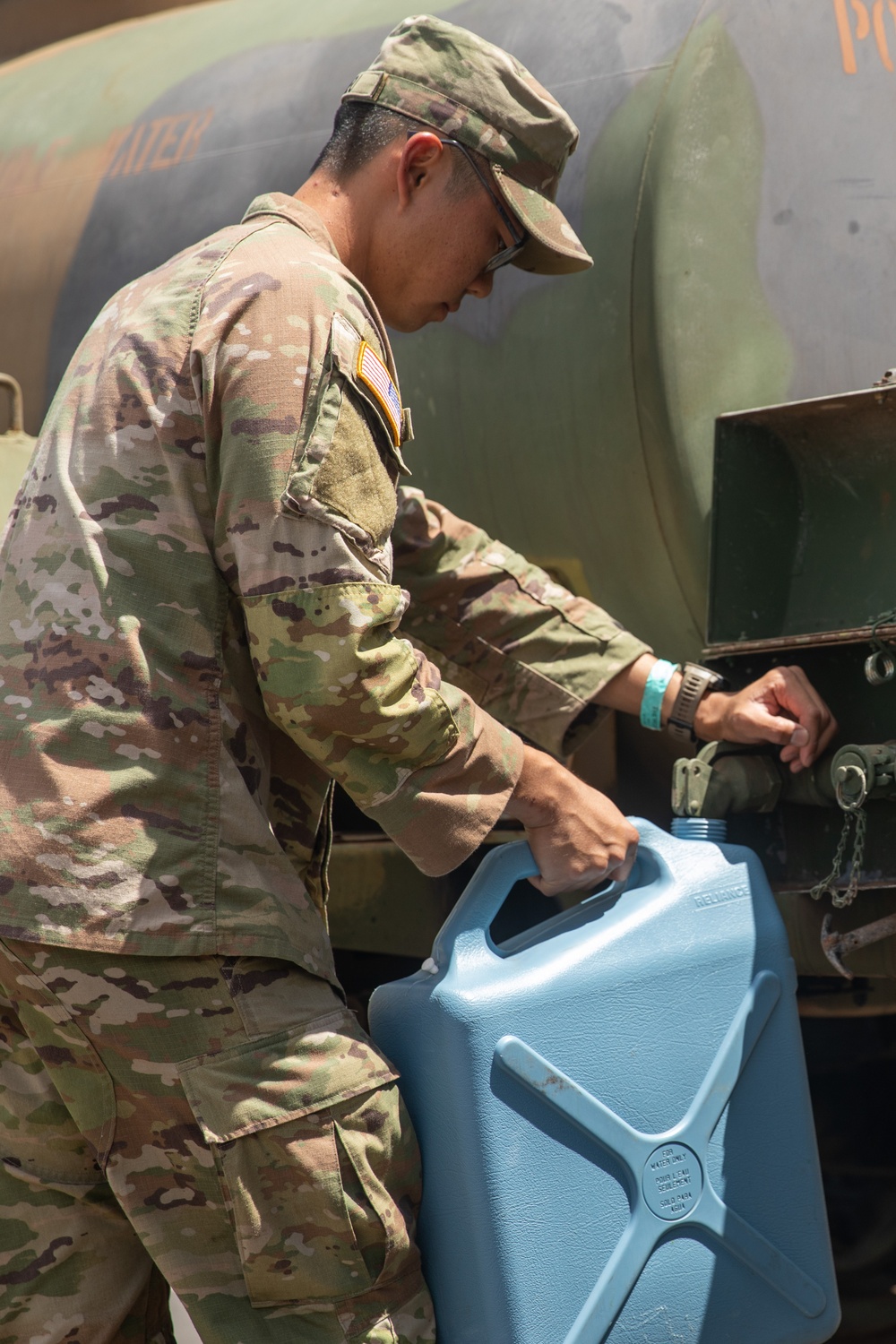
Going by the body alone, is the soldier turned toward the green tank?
yes

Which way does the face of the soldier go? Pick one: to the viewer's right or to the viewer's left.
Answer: to the viewer's right

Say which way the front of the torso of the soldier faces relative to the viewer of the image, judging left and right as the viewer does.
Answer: facing away from the viewer and to the right of the viewer
